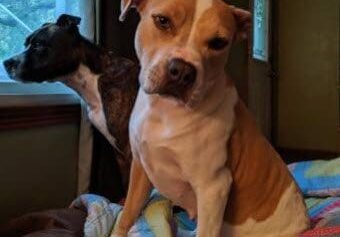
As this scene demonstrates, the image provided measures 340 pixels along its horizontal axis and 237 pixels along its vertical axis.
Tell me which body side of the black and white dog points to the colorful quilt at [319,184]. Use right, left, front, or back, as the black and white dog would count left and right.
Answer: back

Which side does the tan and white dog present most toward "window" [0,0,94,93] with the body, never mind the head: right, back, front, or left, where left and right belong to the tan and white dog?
right

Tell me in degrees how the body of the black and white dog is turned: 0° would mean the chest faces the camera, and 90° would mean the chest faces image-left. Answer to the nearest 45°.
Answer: approximately 90°

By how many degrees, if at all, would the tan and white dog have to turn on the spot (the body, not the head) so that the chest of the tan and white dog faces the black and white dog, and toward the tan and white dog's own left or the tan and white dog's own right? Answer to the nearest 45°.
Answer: approximately 90° to the tan and white dog's own right

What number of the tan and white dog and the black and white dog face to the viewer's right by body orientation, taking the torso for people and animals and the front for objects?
0

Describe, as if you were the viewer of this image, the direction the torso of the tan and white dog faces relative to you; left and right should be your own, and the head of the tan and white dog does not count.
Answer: facing the viewer and to the left of the viewer
